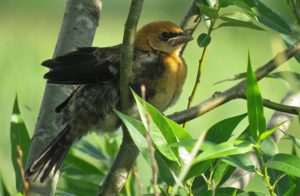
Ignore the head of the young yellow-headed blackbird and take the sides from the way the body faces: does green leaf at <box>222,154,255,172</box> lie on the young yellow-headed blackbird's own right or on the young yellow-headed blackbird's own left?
on the young yellow-headed blackbird's own right

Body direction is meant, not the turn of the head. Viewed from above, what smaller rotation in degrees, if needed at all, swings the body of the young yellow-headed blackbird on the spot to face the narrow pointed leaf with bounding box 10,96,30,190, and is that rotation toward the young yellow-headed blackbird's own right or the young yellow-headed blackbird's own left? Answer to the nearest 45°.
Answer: approximately 135° to the young yellow-headed blackbird's own right

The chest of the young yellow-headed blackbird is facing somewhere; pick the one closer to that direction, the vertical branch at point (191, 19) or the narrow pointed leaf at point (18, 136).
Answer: the vertical branch

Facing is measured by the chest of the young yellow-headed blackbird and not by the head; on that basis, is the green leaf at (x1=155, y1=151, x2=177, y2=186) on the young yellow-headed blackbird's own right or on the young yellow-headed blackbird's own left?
on the young yellow-headed blackbird's own right

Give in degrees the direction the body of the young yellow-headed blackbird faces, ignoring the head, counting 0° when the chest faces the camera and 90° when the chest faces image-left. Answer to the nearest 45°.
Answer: approximately 270°
